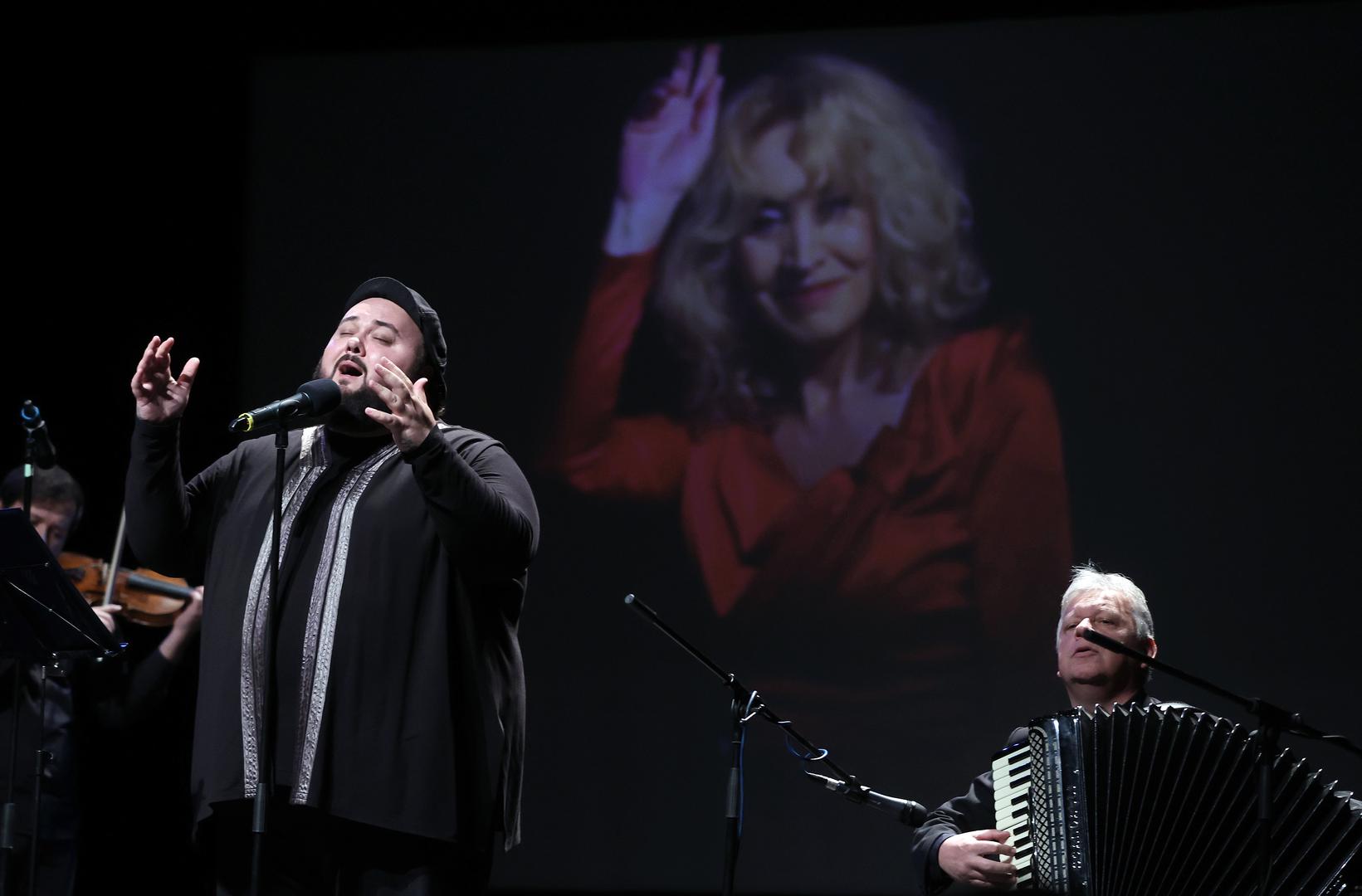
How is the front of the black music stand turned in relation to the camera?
facing away from the viewer

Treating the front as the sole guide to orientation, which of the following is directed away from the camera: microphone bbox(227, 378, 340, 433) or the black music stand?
the black music stand

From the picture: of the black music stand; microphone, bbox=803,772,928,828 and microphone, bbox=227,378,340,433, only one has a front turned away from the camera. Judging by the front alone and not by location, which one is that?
the black music stand

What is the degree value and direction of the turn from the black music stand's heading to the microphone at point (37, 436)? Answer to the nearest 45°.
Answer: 0° — it already faces it

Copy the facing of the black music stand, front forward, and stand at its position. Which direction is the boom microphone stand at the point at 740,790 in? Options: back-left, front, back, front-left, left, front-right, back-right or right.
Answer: right

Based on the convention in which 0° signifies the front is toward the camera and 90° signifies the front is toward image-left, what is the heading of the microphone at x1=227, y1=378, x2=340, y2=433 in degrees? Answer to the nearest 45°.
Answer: approximately 270°

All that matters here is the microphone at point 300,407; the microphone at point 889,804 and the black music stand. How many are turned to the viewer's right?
2

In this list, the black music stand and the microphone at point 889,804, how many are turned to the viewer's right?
1

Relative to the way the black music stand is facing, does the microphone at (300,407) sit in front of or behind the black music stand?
behind

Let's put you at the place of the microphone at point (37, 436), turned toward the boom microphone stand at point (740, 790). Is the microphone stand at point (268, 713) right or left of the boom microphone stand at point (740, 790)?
right

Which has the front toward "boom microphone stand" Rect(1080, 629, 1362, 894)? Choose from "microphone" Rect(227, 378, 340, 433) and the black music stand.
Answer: the microphone
